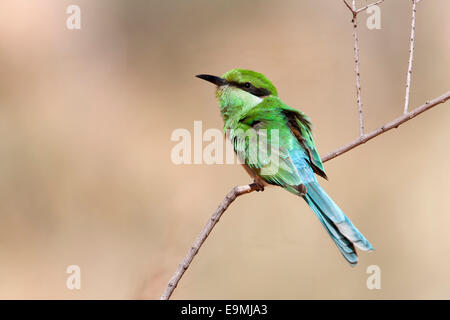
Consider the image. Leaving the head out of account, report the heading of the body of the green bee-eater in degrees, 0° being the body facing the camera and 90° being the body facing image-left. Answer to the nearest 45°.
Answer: approximately 135°
